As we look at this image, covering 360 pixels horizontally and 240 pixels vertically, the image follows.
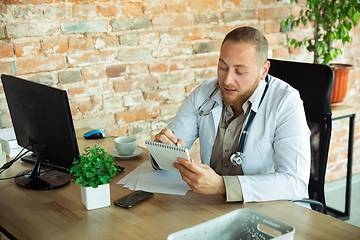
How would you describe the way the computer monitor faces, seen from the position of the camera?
facing away from the viewer and to the right of the viewer

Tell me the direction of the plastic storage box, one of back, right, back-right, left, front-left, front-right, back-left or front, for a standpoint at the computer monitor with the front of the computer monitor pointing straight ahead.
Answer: right

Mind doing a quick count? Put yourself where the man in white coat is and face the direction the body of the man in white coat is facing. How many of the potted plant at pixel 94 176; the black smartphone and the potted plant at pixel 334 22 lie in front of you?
2

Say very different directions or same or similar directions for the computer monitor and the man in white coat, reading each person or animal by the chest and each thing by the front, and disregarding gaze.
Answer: very different directions

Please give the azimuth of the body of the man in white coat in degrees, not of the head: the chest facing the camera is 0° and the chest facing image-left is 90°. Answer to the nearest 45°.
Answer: approximately 45°

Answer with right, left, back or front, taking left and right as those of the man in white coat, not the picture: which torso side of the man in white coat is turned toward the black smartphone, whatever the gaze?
front

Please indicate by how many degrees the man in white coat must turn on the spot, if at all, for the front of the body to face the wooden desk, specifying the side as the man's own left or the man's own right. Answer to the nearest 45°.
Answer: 0° — they already face it
